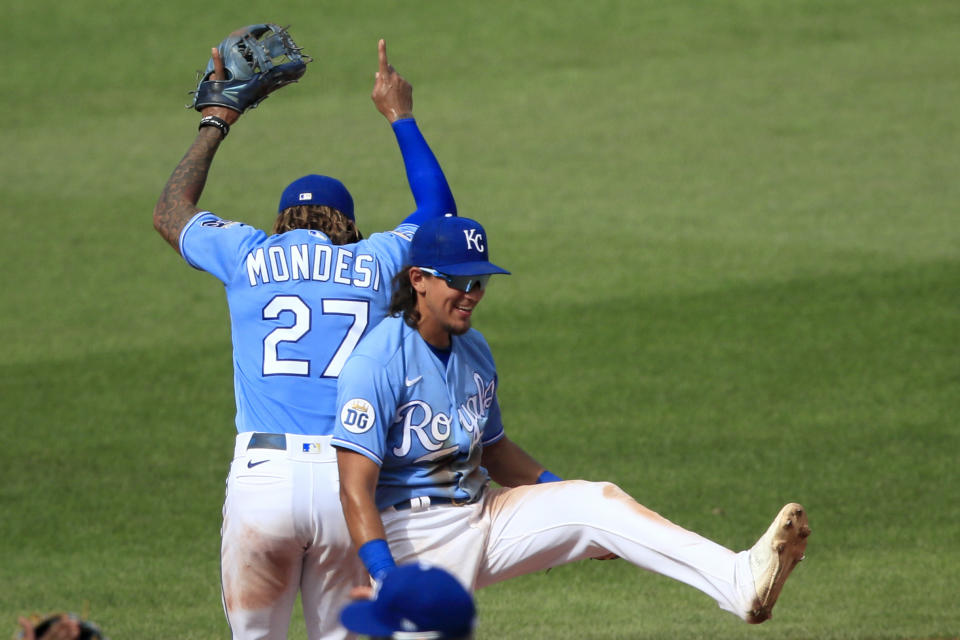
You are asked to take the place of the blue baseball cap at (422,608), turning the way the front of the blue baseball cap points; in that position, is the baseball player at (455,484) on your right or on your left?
on your right

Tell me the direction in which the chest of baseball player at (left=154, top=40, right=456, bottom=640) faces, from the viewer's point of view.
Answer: away from the camera

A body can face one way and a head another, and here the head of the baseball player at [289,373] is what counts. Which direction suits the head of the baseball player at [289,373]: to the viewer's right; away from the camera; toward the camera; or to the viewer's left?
away from the camera

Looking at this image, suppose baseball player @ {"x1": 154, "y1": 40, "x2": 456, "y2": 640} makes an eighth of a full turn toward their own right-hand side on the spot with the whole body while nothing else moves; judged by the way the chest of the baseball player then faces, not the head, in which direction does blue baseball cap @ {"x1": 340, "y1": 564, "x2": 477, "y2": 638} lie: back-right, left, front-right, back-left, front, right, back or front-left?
back-right

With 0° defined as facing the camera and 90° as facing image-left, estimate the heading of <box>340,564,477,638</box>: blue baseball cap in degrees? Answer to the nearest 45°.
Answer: approximately 90°

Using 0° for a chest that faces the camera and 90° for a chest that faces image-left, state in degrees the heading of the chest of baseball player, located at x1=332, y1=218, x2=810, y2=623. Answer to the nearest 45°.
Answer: approximately 315°

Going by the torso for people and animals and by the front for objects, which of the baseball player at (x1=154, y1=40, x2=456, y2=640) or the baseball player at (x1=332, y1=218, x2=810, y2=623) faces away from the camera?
the baseball player at (x1=154, y1=40, x2=456, y2=640)
